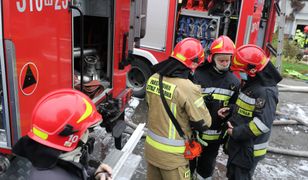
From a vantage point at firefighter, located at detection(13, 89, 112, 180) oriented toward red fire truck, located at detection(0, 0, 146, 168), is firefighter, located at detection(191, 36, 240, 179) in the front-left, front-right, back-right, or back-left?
front-right

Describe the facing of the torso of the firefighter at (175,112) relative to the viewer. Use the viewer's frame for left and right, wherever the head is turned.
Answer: facing away from the viewer and to the right of the viewer

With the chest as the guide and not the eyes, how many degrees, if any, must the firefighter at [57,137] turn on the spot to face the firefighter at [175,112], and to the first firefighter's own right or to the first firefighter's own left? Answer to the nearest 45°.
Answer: approximately 45° to the first firefighter's own left

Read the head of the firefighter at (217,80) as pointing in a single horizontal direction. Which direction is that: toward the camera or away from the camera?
toward the camera

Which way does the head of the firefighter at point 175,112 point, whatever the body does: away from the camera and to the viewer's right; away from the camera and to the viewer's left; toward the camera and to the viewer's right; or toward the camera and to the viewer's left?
away from the camera and to the viewer's right

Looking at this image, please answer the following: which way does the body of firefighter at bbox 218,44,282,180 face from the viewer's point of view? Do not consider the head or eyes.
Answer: to the viewer's left

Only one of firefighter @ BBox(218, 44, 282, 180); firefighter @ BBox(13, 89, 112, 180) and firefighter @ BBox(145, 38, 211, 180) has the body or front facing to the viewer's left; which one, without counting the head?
firefighter @ BBox(218, 44, 282, 180)

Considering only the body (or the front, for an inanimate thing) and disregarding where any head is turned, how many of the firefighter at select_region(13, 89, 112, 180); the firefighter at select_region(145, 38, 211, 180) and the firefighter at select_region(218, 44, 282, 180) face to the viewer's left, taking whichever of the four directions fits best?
1

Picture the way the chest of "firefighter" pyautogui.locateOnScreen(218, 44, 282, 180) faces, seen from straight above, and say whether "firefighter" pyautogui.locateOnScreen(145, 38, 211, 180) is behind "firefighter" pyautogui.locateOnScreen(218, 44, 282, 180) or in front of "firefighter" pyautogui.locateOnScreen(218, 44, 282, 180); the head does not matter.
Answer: in front

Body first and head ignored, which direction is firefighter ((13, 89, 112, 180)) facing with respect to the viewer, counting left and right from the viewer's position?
facing to the right of the viewer

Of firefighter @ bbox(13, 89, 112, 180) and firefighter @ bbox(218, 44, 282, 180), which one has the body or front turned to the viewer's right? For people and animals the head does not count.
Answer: firefighter @ bbox(13, 89, 112, 180)

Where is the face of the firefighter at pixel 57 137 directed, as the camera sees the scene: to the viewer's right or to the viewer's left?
to the viewer's right

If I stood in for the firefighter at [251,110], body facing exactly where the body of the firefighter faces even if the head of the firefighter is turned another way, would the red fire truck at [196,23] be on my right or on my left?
on my right

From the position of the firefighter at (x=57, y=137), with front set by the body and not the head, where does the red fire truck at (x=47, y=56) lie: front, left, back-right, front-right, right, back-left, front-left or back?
left

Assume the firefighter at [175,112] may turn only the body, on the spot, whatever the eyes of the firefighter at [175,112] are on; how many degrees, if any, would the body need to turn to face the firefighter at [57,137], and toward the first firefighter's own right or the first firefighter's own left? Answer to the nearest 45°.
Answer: approximately 180°

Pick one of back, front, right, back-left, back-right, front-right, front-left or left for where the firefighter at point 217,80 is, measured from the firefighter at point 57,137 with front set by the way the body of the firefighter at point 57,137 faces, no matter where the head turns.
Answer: front-left
